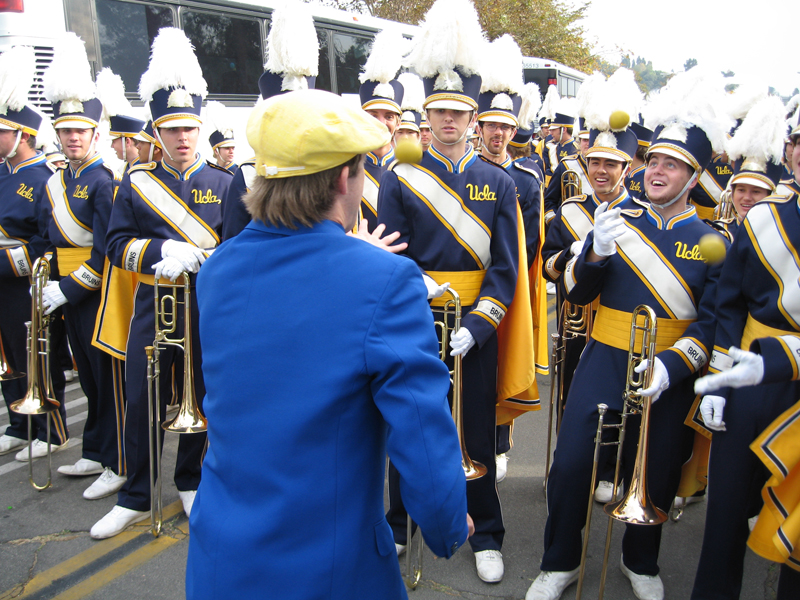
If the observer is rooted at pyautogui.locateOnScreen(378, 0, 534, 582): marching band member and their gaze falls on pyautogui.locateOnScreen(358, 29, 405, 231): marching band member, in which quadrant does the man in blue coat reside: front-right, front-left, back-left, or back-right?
back-left

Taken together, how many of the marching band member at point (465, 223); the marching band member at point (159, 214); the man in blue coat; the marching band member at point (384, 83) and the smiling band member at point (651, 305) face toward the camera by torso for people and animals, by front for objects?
4

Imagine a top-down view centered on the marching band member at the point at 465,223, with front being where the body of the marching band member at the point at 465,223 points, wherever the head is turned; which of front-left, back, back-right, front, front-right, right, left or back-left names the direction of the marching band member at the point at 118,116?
back-right

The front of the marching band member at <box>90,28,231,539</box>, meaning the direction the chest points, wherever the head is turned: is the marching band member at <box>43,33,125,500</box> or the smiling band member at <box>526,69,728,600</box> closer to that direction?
the smiling band member

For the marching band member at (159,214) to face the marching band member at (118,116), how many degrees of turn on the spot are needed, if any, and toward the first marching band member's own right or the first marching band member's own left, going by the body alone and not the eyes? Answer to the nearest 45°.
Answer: approximately 180°

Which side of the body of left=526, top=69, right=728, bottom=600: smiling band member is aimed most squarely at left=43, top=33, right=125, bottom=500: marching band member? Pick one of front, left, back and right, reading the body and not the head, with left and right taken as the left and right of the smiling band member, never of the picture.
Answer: right

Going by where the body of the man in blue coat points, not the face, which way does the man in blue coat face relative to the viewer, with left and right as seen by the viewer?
facing away from the viewer and to the right of the viewer

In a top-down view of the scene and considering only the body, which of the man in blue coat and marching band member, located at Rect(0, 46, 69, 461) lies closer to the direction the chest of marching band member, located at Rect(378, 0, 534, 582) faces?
the man in blue coat

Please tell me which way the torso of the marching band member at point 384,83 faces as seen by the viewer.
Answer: toward the camera

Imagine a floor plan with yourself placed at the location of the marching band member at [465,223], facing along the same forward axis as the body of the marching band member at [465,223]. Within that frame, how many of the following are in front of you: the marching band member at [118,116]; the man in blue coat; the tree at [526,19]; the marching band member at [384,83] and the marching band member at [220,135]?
1

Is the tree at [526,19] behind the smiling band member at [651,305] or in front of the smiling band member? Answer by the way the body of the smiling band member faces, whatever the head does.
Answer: behind

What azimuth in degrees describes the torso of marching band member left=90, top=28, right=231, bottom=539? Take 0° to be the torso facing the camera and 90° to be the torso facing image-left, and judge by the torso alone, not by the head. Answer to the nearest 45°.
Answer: approximately 0°
